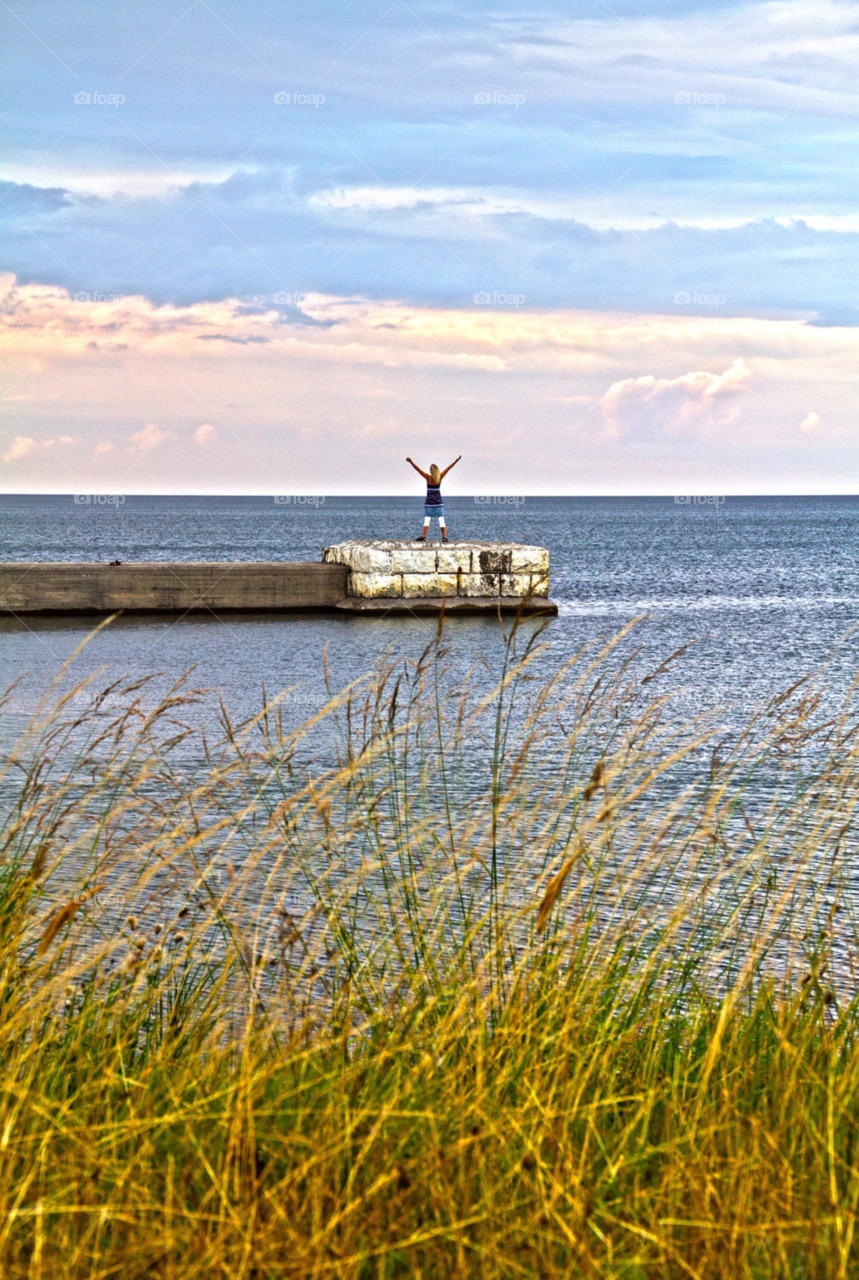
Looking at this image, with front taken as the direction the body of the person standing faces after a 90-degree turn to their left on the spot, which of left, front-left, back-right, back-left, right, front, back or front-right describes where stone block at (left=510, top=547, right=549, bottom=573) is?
back

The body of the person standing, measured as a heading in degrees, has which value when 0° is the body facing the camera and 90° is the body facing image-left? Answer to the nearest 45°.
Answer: approximately 180°

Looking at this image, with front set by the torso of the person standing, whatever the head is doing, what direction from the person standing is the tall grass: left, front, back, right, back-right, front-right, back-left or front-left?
back

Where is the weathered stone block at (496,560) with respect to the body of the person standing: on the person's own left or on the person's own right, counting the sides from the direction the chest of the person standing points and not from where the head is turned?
on the person's own right
